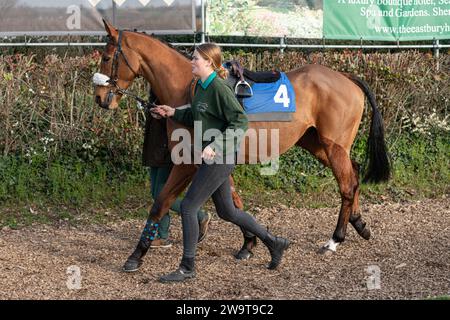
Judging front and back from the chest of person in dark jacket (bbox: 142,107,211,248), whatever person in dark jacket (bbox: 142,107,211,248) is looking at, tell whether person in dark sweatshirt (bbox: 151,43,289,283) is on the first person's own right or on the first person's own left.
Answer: on the first person's own left

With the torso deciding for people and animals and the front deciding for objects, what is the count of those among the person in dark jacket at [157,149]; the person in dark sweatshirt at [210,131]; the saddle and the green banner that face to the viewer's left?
3

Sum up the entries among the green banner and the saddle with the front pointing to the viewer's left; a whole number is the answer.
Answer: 1

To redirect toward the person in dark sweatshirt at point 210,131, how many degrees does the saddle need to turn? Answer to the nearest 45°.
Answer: approximately 90° to its left

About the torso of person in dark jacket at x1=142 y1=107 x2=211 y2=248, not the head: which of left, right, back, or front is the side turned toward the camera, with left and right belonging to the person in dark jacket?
left

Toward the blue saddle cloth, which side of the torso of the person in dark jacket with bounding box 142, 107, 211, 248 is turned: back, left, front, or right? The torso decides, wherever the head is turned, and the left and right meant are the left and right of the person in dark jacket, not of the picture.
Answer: back

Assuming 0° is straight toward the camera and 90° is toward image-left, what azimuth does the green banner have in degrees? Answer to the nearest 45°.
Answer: approximately 0°

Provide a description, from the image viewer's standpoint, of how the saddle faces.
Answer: facing to the left of the viewer

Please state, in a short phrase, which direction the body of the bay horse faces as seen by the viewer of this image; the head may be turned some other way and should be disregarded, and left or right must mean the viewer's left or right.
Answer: facing to the left of the viewer

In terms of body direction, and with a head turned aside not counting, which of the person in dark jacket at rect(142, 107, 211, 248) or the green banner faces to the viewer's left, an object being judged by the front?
the person in dark jacket

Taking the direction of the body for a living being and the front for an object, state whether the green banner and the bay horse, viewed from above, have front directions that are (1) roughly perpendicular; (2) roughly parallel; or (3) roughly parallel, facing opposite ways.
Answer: roughly perpendicular

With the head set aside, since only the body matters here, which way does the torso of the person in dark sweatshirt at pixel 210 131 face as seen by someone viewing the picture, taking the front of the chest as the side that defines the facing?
to the viewer's left
